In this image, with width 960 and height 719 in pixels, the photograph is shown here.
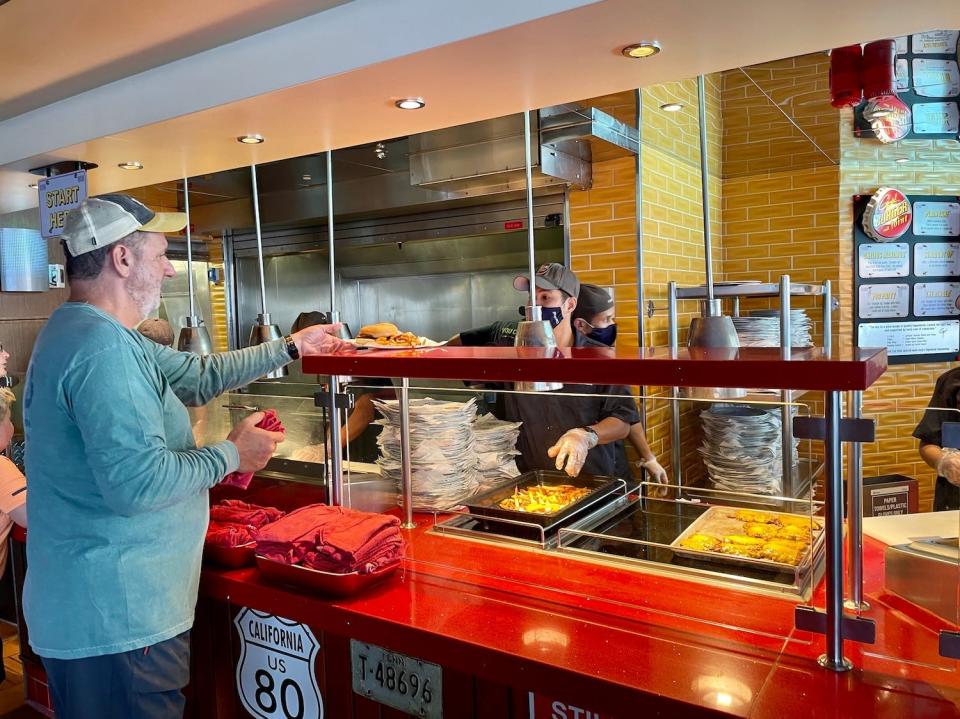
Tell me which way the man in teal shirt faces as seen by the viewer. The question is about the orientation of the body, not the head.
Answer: to the viewer's right

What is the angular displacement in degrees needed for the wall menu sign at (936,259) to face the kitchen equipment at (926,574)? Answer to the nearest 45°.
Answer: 0° — it already faces it

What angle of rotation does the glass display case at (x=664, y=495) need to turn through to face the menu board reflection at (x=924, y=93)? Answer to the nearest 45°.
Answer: approximately 180°

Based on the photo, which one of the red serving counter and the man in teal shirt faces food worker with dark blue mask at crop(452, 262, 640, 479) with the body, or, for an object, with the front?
the man in teal shirt

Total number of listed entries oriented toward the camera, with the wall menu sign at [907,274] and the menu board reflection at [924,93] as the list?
2

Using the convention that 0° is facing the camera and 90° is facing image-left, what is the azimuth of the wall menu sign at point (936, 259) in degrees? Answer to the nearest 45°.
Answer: approximately 0°

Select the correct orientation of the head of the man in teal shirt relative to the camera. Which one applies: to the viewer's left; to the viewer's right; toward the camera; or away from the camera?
to the viewer's right

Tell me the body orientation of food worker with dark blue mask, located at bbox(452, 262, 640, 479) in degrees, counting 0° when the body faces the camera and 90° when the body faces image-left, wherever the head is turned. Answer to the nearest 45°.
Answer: approximately 45°

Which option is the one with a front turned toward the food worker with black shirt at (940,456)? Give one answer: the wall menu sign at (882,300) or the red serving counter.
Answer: the wall menu sign

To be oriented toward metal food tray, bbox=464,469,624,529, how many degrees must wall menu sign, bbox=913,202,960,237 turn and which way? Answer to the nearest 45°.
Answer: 0° — it already faces it

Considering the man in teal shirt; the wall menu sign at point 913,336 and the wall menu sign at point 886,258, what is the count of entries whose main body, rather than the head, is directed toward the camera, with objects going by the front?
2
